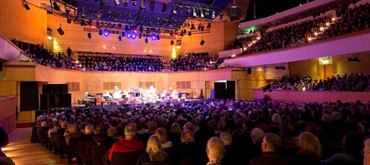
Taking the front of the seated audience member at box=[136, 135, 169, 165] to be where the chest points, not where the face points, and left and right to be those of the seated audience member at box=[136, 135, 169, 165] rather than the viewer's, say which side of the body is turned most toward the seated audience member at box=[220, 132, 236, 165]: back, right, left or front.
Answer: right

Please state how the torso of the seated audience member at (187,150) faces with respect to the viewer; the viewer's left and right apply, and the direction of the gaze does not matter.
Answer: facing away from the viewer

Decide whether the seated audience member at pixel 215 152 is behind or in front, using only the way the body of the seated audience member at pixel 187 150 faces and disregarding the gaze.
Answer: behind

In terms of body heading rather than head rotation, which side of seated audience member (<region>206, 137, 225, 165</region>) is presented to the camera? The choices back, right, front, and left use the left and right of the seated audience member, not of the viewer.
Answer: back

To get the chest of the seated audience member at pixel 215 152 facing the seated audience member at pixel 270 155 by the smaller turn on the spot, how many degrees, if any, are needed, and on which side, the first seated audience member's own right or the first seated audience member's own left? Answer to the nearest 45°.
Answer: approximately 90° to the first seated audience member's own right

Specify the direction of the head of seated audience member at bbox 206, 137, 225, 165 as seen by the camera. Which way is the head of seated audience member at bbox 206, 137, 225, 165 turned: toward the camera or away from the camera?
away from the camera

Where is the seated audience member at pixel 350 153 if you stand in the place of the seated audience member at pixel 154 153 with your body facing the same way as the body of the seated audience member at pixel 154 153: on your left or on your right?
on your right

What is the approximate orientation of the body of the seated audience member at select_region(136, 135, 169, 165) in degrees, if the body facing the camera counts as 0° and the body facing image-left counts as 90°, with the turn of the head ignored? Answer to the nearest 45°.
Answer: approximately 180°

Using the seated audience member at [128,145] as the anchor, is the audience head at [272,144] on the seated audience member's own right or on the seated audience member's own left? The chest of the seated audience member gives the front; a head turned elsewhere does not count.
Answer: on the seated audience member's own right

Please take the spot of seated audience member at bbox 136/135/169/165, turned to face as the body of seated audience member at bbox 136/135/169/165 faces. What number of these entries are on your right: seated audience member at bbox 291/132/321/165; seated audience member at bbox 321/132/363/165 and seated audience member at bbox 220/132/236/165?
3

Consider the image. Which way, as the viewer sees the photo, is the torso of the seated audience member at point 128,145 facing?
away from the camera
